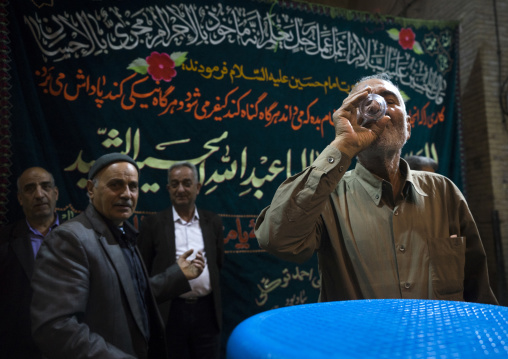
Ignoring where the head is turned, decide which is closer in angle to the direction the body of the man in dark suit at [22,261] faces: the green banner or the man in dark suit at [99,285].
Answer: the man in dark suit

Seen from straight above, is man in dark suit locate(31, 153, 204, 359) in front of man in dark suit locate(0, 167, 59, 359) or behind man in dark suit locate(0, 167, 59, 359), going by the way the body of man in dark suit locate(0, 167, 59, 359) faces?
in front

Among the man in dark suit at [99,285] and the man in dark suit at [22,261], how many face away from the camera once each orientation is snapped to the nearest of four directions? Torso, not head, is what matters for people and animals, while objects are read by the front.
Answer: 0

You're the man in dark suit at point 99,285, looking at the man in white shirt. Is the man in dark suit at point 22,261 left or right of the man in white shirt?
left

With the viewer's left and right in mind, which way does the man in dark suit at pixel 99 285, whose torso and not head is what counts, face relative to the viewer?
facing the viewer and to the right of the viewer

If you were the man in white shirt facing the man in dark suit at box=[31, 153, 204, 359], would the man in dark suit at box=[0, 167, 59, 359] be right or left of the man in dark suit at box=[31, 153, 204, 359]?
right

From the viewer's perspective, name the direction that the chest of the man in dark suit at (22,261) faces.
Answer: toward the camera

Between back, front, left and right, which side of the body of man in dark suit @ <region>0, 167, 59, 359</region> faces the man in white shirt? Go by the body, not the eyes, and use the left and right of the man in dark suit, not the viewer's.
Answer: left
